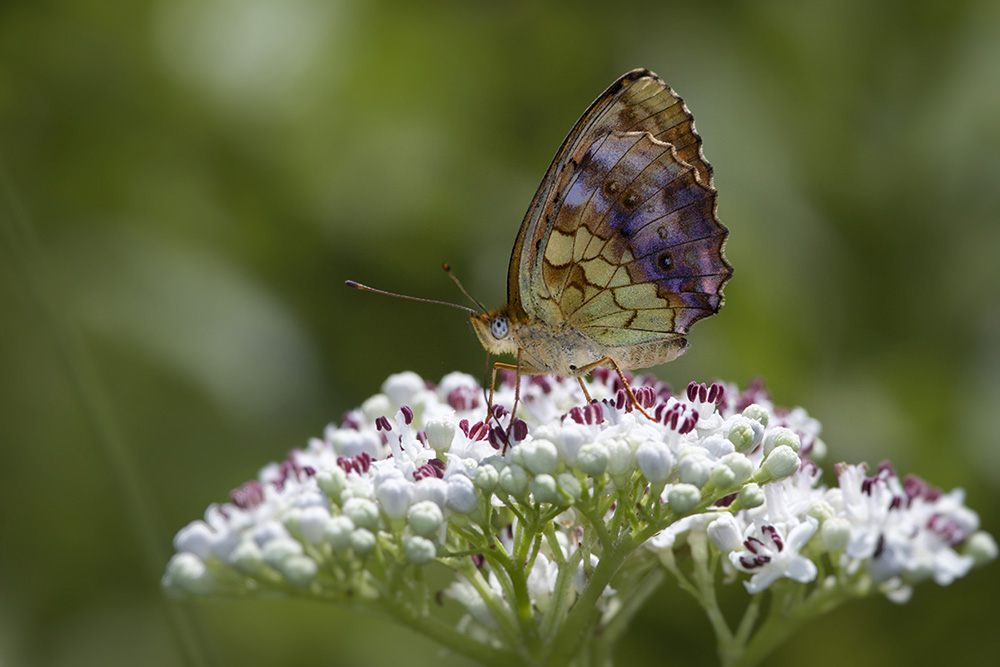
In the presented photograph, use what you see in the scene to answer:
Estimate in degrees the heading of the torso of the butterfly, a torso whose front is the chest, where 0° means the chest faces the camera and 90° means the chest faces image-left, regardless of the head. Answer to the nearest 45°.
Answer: approximately 90°

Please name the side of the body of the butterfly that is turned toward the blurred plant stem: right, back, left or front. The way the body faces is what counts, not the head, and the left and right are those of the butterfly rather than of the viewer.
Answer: front
